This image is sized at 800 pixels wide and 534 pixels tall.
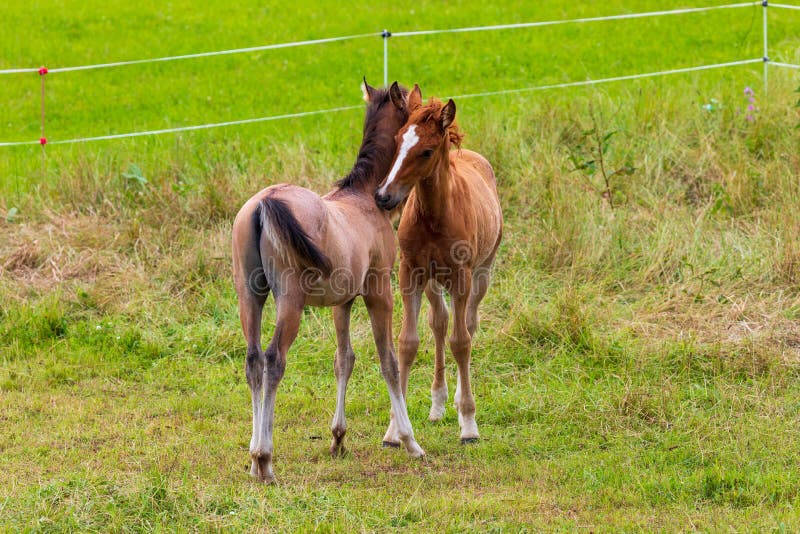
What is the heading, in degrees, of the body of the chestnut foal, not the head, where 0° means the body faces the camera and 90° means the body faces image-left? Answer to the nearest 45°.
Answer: approximately 0°

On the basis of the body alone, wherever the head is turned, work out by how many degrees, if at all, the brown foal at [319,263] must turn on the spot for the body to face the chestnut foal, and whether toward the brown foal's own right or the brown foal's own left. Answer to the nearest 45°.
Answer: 0° — it already faces it

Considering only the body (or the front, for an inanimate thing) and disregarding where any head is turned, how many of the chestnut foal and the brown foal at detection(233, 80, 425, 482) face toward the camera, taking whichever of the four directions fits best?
1

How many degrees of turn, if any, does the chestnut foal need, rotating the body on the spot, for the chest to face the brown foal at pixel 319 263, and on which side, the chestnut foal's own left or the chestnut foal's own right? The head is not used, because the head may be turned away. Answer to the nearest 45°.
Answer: approximately 45° to the chestnut foal's own right

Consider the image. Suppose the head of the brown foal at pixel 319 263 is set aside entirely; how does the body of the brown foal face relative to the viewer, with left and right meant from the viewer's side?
facing away from the viewer and to the right of the viewer
